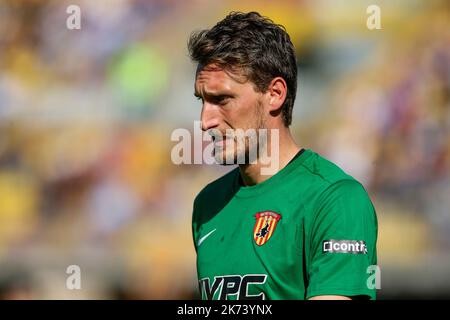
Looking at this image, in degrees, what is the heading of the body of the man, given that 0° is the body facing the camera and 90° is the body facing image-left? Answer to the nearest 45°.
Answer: approximately 45°
